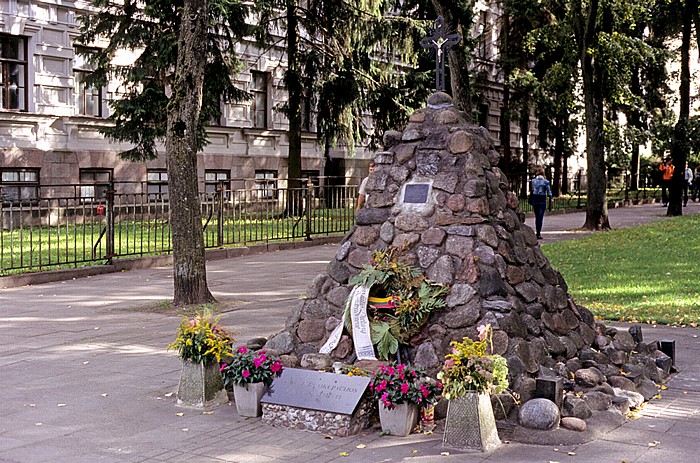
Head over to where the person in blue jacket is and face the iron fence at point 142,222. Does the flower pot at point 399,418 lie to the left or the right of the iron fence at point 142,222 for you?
left

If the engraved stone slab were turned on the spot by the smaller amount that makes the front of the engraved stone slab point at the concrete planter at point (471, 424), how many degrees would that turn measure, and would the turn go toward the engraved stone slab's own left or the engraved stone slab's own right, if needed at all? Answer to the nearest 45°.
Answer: approximately 45° to the engraved stone slab's own left

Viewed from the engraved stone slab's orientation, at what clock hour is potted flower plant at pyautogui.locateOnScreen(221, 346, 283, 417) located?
The potted flower plant is roughly at 4 o'clock from the engraved stone slab.

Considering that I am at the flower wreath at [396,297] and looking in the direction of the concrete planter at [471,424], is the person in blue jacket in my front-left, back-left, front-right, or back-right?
back-left

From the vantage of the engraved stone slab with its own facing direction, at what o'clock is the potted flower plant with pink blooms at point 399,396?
The potted flower plant with pink blooms is roughly at 10 o'clock from the engraved stone slab.
